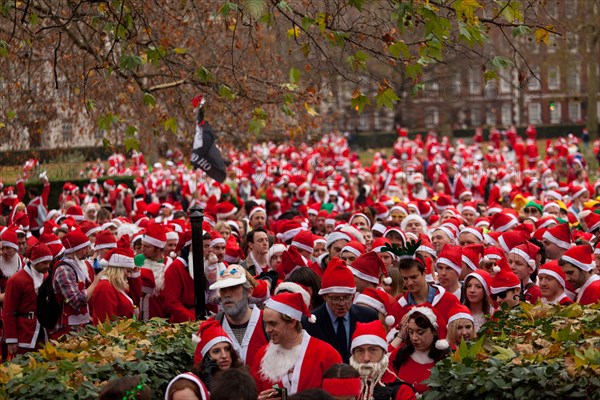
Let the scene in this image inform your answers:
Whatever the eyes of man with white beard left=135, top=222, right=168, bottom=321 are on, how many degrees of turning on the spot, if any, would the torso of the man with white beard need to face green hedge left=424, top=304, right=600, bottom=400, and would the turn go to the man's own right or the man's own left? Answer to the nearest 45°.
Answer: approximately 90° to the man's own left

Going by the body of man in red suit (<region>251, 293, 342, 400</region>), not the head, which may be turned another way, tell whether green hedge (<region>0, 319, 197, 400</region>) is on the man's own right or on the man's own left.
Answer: on the man's own right

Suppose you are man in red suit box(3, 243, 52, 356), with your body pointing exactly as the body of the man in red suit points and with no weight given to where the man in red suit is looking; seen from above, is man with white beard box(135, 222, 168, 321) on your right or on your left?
on your left

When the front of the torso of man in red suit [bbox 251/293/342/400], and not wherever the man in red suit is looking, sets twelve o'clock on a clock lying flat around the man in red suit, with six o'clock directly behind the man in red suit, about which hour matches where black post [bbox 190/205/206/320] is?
The black post is roughly at 4 o'clock from the man in red suit.

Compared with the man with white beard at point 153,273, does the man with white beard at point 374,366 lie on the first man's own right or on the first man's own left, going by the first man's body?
on the first man's own left

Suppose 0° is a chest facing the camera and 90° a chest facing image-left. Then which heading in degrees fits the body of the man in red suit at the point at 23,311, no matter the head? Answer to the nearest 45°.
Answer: approximately 315°

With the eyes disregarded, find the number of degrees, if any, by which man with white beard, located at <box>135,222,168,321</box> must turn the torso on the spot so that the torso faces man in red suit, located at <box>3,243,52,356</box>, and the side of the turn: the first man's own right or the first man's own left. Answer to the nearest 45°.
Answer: approximately 45° to the first man's own right

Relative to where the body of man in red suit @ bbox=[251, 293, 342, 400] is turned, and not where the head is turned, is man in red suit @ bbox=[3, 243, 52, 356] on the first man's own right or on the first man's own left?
on the first man's own right

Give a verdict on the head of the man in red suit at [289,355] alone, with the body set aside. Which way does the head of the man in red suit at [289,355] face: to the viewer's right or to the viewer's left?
to the viewer's left

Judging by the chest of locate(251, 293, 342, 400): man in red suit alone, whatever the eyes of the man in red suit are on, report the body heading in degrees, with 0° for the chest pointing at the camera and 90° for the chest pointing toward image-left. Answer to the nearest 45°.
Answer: approximately 45°
